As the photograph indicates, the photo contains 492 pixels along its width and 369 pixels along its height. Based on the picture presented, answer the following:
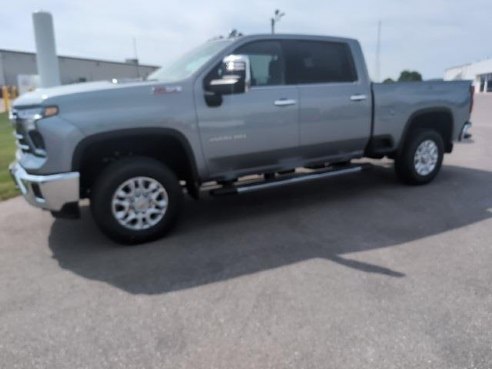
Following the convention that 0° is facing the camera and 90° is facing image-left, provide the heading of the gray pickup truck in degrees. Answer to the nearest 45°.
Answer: approximately 45°

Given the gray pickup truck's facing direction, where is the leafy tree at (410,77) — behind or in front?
behind
